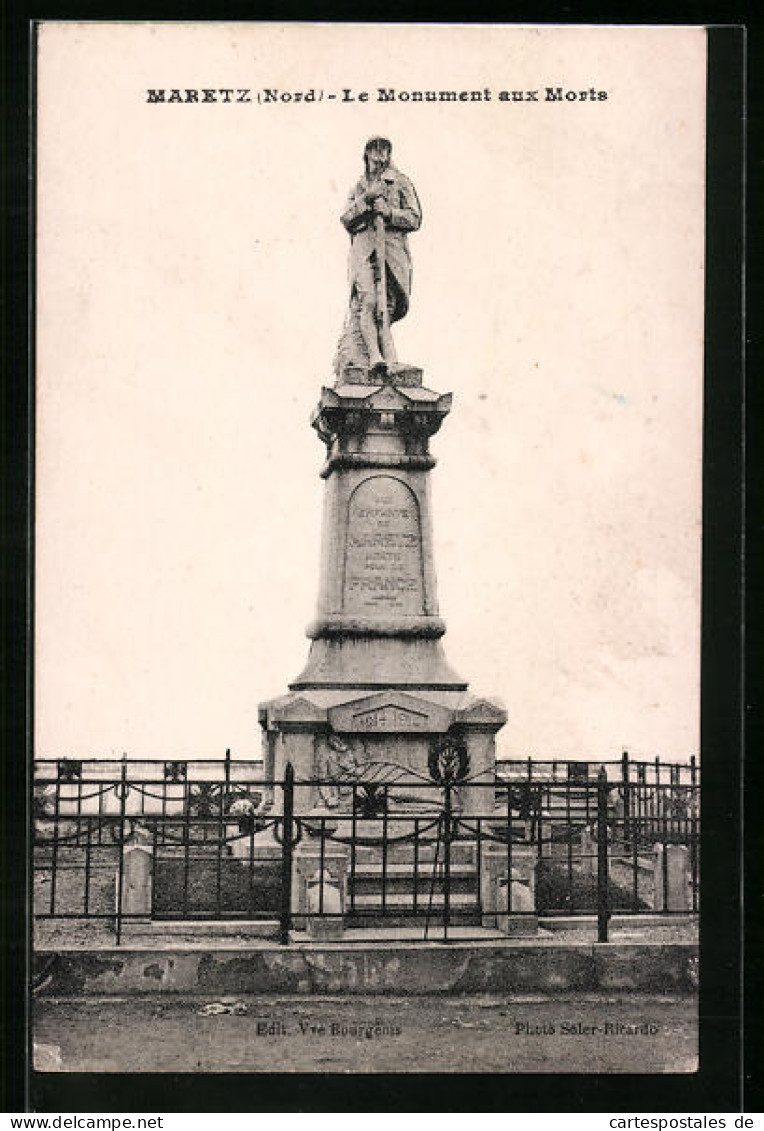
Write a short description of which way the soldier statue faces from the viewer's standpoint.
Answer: facing the viewer
